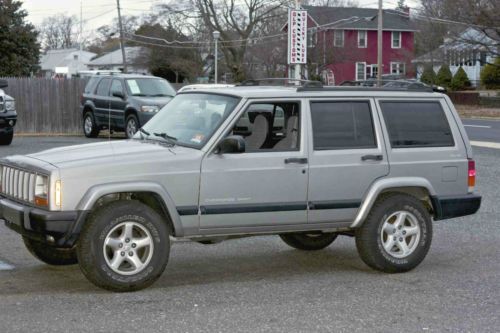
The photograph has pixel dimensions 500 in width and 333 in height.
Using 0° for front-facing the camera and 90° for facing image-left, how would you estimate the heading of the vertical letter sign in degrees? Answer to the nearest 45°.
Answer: approximately 0°

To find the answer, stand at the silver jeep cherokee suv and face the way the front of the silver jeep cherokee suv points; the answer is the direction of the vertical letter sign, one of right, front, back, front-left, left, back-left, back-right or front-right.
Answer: back-right

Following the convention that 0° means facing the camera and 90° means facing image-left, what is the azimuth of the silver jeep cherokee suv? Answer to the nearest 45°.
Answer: approximately 45°

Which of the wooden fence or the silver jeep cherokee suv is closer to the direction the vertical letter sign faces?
the silver jeep cherokee suv

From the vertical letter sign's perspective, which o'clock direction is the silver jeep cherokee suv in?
The silver jeep cherokee suv is roughly at 12 o'clock from the vertical letter sign.

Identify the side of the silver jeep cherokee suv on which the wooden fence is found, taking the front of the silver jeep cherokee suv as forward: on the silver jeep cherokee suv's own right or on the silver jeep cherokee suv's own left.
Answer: on the silver jeep cherokee suv's own right

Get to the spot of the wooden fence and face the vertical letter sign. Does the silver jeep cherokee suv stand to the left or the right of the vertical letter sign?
right
